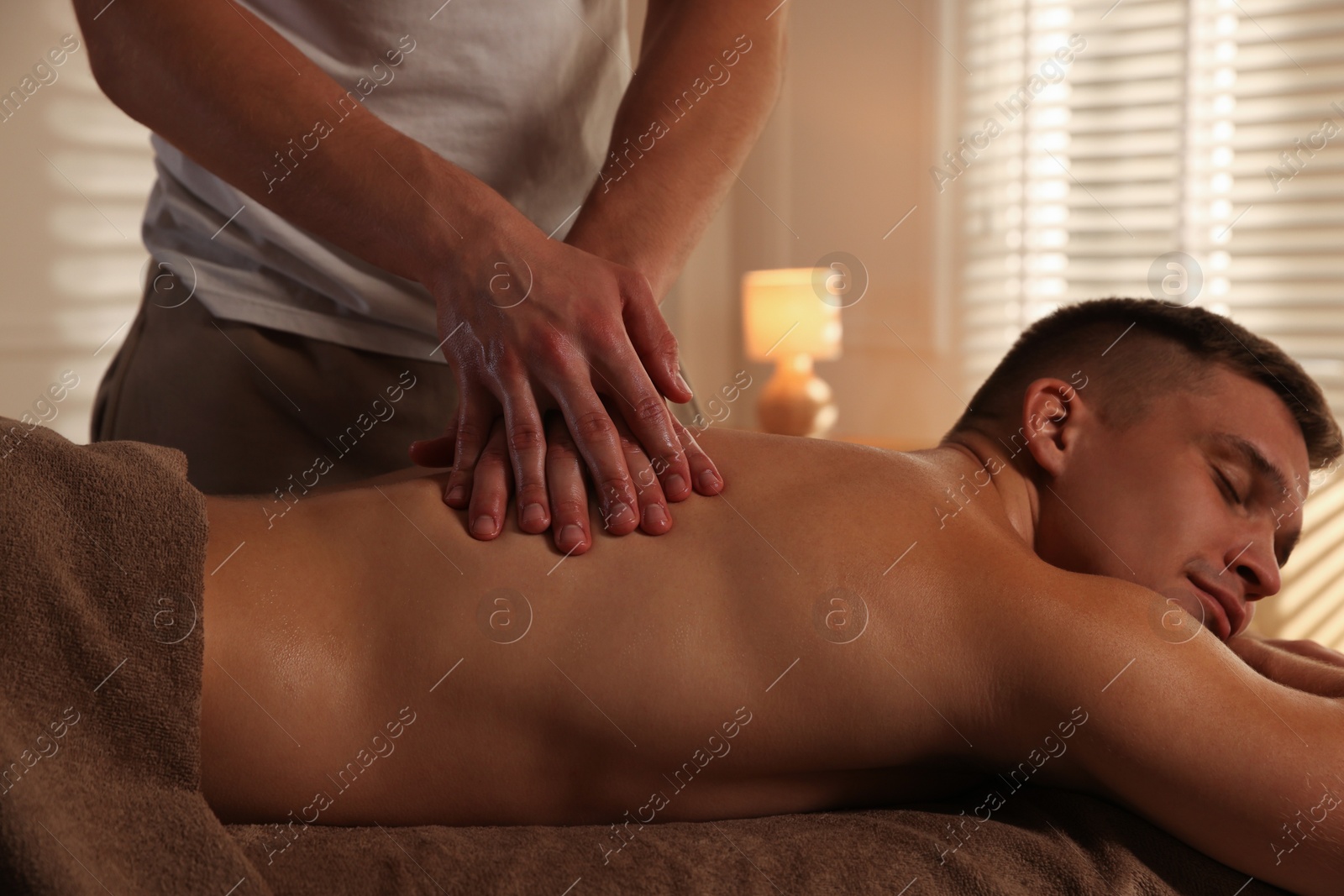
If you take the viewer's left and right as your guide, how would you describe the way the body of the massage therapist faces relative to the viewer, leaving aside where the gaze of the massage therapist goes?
facing the viewer and to the right of the viewer

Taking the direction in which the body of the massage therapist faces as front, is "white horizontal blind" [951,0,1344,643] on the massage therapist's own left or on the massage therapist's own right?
on the massage therapist's own left

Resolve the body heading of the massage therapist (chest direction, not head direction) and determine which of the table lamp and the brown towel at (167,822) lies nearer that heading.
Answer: the brown towel
